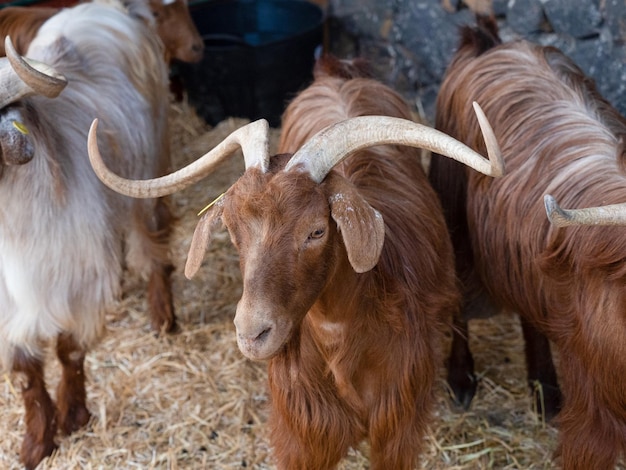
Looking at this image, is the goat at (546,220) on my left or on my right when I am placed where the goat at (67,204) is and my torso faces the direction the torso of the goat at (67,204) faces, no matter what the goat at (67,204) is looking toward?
on my left

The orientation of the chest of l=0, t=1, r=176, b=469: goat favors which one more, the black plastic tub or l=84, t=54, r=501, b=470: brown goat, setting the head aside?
the brown goat

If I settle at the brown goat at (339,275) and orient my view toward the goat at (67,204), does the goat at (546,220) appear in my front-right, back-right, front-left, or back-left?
back-right

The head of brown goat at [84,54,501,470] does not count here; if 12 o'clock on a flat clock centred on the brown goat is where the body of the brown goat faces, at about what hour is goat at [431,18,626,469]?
The goat is roughly at 8 o'clock from the brown goat.

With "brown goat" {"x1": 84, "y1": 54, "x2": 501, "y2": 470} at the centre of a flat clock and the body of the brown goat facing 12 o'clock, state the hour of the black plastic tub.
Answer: The black plastic tub is roughly at 6 o'clock from the brown goat.

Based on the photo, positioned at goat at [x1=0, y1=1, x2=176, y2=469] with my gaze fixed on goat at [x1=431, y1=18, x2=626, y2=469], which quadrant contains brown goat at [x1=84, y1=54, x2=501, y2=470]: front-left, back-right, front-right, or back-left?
front-right

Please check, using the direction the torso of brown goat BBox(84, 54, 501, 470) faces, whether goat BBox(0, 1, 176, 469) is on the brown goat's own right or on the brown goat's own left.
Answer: on the brown goat's own right

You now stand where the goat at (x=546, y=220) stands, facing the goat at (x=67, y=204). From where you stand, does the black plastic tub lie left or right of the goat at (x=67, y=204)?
right

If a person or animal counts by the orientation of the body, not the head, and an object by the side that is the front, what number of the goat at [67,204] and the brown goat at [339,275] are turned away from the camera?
0

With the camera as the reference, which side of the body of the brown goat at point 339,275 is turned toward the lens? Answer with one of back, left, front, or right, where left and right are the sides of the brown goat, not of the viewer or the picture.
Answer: front

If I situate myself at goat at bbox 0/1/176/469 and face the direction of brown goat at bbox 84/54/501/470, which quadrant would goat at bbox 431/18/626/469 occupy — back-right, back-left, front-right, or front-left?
front-left

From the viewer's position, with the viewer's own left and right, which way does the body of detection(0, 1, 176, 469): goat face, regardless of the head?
facing the viewer and to the left of the viewer

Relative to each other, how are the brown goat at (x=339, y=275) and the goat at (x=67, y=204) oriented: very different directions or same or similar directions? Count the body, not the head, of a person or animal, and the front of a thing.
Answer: same or similar directions

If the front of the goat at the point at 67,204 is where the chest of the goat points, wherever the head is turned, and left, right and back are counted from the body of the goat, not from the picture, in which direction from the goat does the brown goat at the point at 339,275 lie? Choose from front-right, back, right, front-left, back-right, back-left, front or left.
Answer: left
